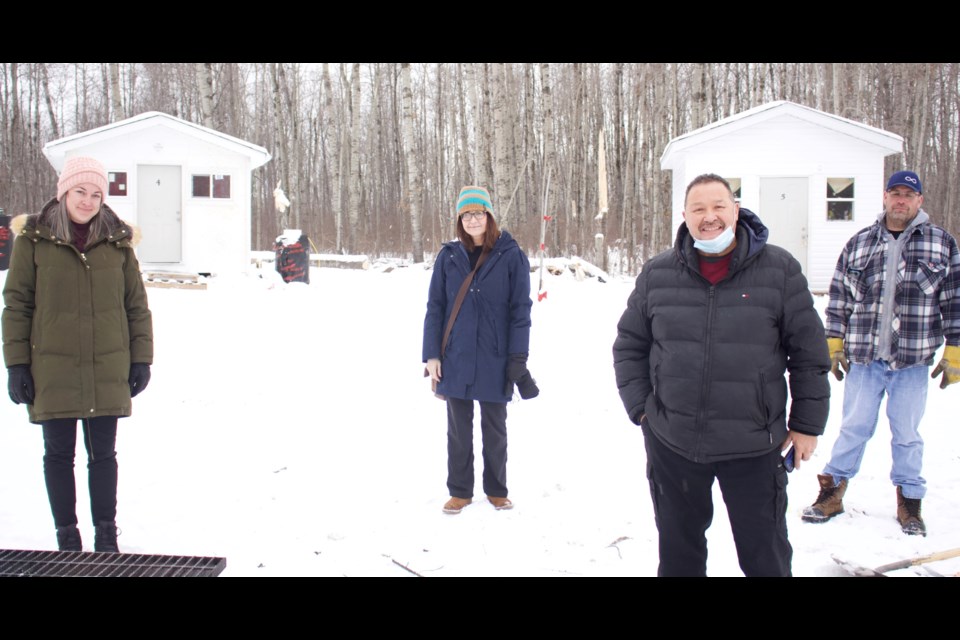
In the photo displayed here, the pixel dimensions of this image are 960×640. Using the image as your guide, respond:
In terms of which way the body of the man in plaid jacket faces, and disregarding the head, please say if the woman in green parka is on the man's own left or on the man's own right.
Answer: on the man's own right

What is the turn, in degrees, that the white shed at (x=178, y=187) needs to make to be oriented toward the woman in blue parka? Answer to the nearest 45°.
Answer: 0° — it already faces them

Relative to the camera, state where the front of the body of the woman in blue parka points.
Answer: toward the camera

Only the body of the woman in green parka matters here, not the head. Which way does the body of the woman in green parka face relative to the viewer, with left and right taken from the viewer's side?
facing the viewer

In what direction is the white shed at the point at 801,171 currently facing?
toward the camera

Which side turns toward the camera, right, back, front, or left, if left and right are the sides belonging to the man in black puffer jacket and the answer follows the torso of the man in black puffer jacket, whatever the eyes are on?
front
